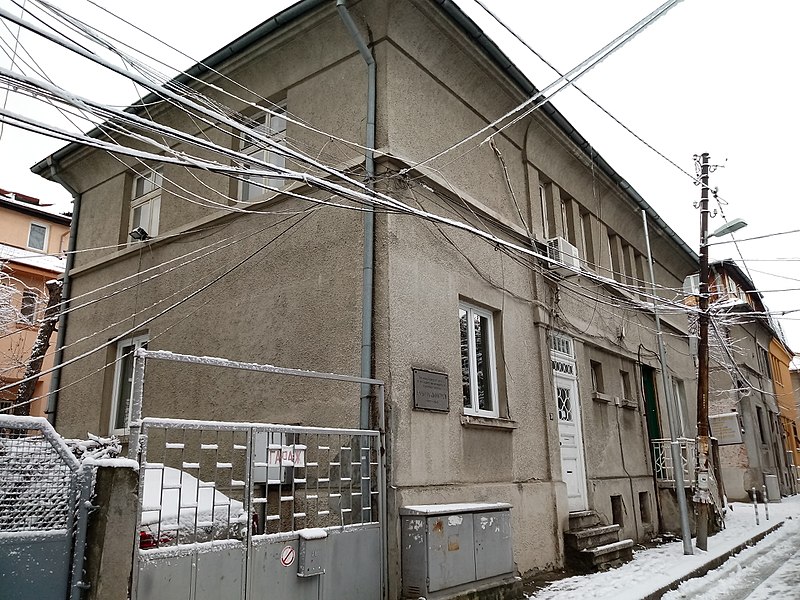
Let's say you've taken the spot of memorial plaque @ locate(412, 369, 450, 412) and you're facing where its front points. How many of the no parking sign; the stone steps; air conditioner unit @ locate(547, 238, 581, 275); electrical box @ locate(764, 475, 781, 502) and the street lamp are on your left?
4

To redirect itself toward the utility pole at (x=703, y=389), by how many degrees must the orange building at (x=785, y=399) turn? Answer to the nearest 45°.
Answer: approximately 45° to its right

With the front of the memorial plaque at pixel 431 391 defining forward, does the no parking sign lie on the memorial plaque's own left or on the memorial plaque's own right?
on the memorial plaque's own right

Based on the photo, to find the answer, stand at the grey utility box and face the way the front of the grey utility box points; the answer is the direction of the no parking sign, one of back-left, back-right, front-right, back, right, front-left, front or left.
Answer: right

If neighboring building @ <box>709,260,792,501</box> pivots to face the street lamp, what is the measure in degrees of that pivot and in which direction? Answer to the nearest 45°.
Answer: approximately 45° to its right

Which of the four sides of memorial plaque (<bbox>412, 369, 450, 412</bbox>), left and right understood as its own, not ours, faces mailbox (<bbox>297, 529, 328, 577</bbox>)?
right

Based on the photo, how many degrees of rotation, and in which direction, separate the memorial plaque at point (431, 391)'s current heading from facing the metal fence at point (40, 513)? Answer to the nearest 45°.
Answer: approximately 90° to its right

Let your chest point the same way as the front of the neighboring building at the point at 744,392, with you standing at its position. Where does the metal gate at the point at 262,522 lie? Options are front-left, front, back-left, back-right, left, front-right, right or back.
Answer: front-right

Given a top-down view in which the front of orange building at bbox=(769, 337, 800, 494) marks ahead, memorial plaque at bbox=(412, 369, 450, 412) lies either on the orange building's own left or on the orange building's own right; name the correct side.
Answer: on the orange building's own right

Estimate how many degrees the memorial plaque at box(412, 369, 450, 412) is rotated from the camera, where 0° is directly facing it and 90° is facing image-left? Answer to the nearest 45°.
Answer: approximately 315°

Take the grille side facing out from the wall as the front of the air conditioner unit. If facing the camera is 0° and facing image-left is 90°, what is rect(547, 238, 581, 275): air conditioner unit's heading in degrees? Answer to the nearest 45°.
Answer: approximately 315°

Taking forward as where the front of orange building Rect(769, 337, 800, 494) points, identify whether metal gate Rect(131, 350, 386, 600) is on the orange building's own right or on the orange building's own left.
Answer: on the orange building's own right

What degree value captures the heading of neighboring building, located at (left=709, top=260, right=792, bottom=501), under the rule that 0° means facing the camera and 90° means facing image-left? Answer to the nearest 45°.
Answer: approximately 315°

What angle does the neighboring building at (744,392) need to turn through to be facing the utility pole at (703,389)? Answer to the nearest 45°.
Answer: approximately 45° to its right
